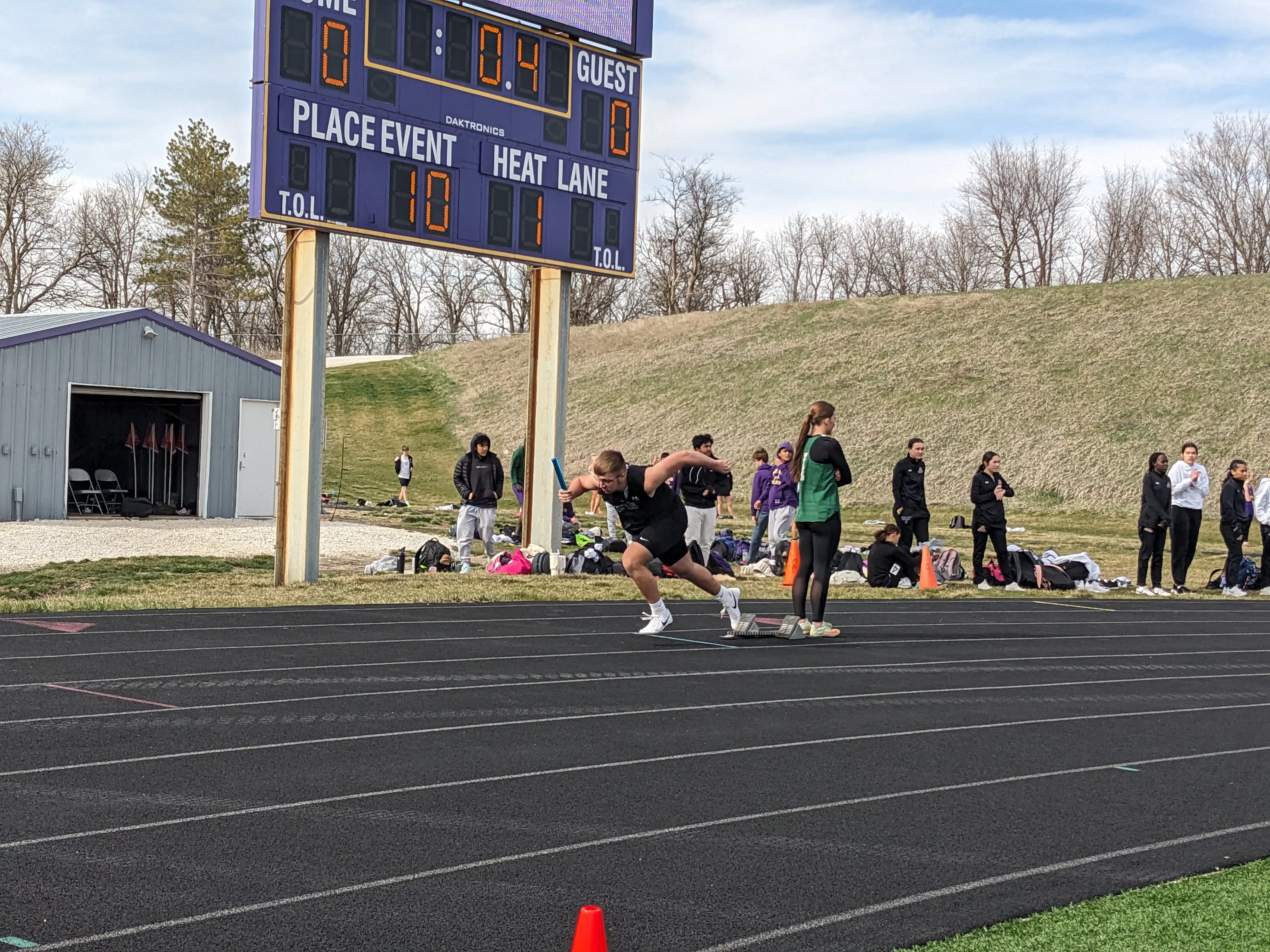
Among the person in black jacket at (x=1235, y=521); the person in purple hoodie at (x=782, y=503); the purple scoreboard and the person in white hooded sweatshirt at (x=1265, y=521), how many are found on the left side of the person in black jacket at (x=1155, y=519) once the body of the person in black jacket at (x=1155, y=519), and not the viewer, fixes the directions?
2

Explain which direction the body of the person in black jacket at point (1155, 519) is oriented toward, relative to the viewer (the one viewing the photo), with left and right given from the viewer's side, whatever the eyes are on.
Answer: facing the viewer and to the right of the viewer

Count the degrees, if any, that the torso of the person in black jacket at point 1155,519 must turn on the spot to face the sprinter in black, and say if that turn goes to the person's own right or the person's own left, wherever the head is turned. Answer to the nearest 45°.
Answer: approximately 90° to the person's own right

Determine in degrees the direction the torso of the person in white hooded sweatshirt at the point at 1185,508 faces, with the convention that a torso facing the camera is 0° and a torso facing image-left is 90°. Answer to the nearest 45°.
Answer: approximately 0°

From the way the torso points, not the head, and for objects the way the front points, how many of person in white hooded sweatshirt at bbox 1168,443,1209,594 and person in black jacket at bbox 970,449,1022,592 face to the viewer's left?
0

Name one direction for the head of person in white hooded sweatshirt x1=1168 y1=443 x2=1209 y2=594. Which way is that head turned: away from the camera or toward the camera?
toward the camera

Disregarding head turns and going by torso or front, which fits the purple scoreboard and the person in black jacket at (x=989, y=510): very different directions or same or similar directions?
same or similar directions

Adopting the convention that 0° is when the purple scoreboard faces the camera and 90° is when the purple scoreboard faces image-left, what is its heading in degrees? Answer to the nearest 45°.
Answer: approximately 315°

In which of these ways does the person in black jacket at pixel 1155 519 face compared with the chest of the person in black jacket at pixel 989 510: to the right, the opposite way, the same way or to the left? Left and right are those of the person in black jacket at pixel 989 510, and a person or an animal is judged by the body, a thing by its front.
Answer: the same way

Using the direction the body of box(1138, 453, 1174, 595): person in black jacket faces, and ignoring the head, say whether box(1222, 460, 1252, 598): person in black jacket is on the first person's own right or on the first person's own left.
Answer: on the first person's own left

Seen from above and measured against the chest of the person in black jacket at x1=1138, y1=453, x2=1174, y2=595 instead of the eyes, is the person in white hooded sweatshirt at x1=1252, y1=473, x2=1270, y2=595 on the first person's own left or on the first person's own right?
on the first person's own left

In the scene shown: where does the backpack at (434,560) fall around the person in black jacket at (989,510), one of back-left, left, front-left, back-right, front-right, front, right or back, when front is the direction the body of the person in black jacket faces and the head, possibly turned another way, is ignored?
back-right
